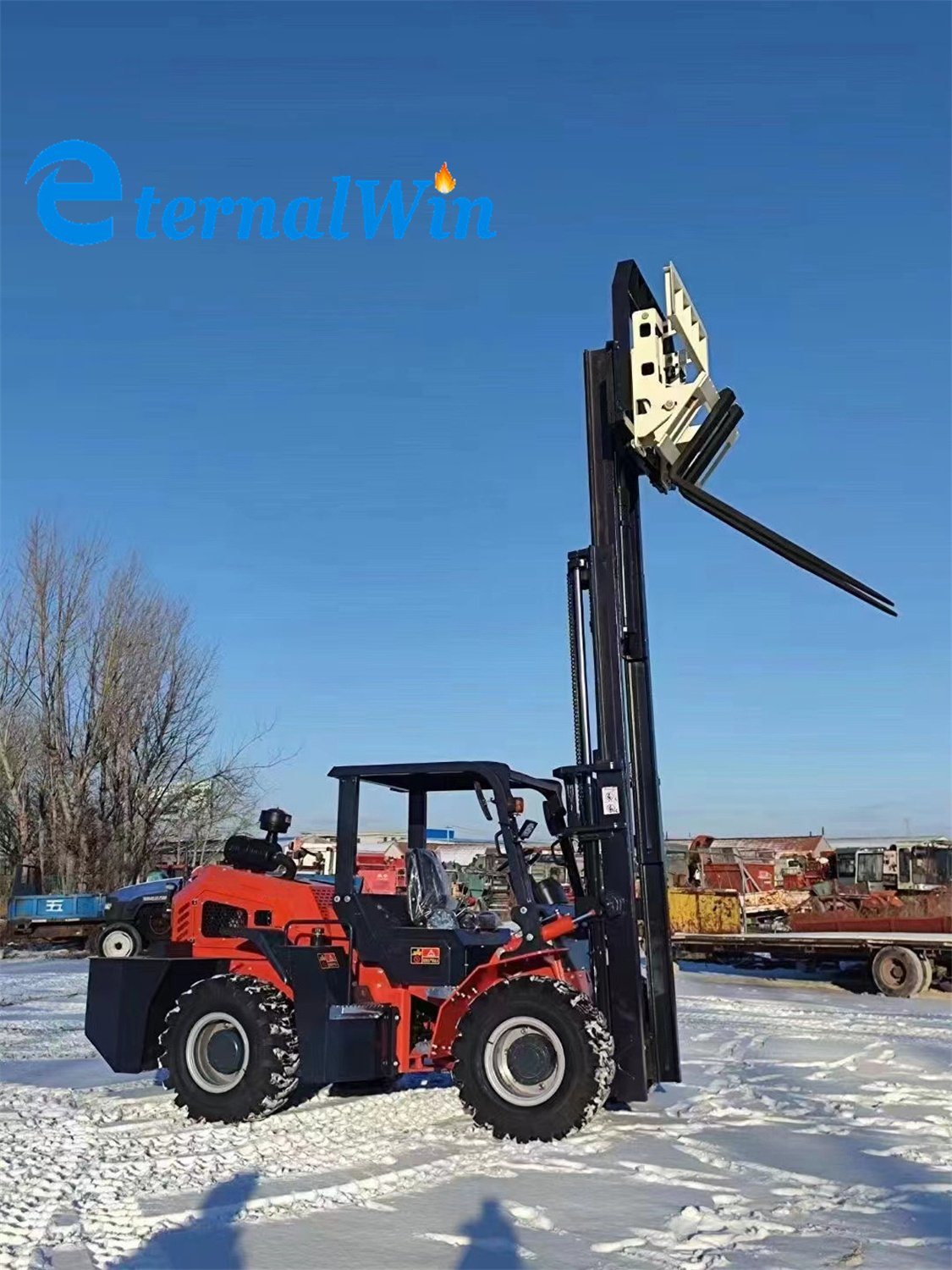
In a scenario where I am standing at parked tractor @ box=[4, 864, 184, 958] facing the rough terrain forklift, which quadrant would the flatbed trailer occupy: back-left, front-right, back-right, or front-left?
front-left

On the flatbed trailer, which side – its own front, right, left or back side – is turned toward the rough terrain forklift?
left

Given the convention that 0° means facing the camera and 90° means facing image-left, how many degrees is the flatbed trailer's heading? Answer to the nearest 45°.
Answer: approximately 90°

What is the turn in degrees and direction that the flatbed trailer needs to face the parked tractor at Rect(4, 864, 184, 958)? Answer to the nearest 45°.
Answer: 0° — it already faces it

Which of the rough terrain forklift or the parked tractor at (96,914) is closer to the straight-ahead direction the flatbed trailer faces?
the parked tractor
